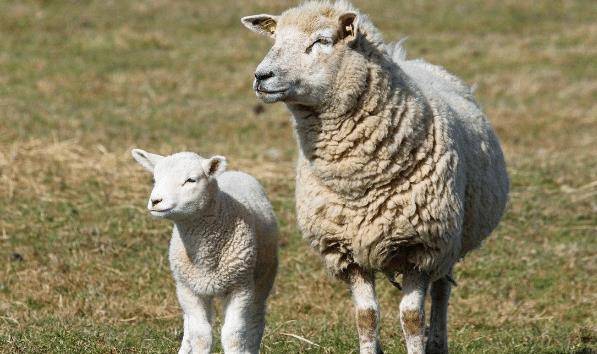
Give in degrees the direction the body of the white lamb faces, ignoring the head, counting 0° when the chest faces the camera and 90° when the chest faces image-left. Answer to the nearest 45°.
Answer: approximately 45°

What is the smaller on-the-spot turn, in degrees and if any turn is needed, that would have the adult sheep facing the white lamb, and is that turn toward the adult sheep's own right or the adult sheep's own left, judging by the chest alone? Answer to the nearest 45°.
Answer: approximately 45° to the adult sheep's own right

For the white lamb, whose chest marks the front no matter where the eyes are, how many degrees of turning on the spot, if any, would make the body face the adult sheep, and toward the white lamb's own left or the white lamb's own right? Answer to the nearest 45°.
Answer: approximately 135° to the white lamb's own left
